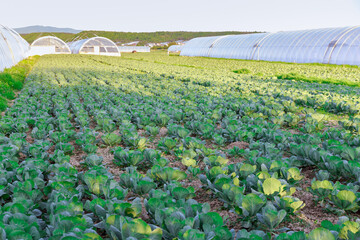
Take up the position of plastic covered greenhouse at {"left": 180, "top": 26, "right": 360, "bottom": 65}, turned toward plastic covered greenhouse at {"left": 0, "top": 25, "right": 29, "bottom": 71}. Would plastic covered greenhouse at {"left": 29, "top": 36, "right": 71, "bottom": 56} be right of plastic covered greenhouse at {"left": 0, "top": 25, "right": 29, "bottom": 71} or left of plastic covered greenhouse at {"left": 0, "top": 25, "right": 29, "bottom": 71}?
right

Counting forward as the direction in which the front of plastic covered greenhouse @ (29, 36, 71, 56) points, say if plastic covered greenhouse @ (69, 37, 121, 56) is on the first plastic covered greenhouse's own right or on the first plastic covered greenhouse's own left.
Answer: on the first plastic covered greenhouse's own left

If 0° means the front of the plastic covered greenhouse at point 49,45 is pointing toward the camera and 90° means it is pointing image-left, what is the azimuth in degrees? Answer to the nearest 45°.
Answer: approximately 0°

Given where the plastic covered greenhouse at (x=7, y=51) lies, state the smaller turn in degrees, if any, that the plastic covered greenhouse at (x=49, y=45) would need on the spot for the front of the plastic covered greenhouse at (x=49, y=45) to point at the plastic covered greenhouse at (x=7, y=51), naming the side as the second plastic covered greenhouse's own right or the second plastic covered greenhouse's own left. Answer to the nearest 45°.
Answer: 0° — it already faces it

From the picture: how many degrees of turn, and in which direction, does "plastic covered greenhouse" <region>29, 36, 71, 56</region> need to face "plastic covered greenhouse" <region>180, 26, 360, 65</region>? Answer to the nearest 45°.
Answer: approximately 45° to its left
